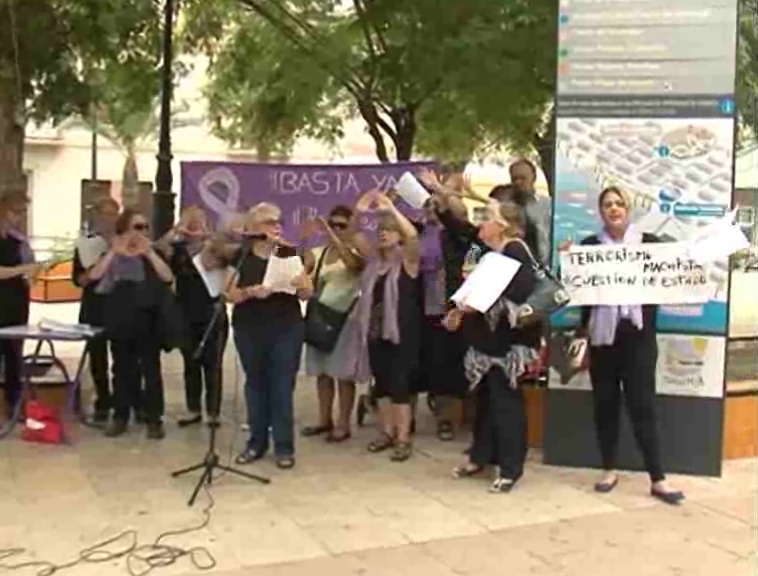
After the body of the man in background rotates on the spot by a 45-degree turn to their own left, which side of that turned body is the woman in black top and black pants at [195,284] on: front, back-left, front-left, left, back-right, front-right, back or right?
right

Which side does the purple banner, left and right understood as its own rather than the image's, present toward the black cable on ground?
front

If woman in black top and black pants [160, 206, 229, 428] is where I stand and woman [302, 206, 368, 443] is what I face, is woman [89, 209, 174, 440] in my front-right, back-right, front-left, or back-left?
back-right

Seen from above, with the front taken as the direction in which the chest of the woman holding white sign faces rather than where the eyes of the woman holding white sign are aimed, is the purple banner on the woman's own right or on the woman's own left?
on the woman's own right

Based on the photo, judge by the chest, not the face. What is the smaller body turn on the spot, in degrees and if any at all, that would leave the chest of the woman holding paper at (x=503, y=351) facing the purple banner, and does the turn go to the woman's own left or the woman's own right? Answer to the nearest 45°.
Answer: approximately 90° to the woman's own right

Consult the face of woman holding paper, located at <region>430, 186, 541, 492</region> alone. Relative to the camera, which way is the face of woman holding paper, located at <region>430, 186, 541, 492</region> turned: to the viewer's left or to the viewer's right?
to the viewer's left

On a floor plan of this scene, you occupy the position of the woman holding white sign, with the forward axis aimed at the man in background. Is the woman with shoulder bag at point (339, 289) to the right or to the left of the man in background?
left

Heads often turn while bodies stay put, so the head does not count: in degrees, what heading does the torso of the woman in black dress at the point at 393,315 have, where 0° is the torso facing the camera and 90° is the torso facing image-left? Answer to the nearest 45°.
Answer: approximately 45°

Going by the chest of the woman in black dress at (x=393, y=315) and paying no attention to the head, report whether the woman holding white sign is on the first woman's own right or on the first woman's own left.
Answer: on the first woman's own left

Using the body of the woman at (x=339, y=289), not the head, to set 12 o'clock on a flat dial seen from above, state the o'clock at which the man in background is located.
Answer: The man in background is roughly at 7 o'clock from the woman.
